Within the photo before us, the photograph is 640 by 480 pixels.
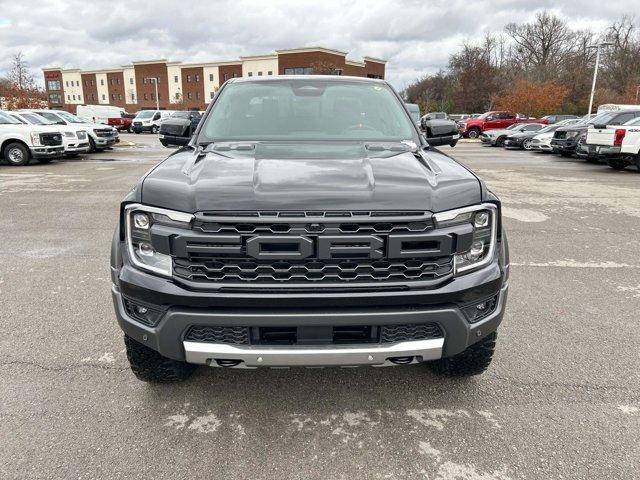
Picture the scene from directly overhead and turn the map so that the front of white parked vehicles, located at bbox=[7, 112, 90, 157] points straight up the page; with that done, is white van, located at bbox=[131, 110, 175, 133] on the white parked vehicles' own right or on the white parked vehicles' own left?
on the white parked vehicles' own left

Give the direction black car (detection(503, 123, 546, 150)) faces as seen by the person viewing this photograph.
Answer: facing the viewer and to the left of the viewer

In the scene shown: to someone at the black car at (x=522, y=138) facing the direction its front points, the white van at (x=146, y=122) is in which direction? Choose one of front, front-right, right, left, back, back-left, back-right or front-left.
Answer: front-right

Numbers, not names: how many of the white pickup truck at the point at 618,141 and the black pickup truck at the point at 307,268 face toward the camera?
1

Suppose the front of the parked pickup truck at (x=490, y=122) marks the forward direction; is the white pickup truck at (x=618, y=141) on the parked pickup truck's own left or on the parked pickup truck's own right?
on the parked pickup truck's own left

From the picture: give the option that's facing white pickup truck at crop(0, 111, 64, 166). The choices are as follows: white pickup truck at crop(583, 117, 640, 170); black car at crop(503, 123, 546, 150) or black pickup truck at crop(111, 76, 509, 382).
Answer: the black car

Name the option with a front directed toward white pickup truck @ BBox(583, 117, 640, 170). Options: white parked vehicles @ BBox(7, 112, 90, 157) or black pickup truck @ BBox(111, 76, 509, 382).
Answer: the white parked vehicles

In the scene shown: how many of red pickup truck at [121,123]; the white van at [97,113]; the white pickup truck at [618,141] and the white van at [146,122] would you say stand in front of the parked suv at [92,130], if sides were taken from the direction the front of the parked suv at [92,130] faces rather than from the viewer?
1

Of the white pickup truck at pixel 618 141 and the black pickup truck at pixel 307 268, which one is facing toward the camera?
the black pickup truck

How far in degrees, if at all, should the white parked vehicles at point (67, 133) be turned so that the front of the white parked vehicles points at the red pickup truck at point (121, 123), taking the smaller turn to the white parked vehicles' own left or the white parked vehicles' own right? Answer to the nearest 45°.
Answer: approximately 135° to the white parked vehicles' own left

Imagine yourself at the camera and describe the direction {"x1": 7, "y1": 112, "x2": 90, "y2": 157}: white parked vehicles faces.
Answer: facing the viewer and to the right of the viewer

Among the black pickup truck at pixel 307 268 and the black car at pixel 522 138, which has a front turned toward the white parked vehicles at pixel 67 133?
the black car

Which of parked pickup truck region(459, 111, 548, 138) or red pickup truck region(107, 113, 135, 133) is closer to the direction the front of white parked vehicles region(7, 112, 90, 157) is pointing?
the parked pickup truck

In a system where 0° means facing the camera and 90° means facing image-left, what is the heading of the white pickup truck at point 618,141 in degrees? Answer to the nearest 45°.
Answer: approximately 225°

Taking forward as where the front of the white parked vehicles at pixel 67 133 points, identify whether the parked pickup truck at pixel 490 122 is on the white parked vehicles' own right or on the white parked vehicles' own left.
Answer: on the white parked vehicles' own left

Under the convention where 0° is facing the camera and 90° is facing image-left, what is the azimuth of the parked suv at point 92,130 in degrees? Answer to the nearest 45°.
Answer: approximately 315°

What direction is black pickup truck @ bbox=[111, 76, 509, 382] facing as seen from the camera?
toward the camera

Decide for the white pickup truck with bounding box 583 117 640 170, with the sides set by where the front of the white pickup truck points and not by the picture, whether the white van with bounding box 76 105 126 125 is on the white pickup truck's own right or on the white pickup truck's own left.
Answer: on the white pickup truck's own left
